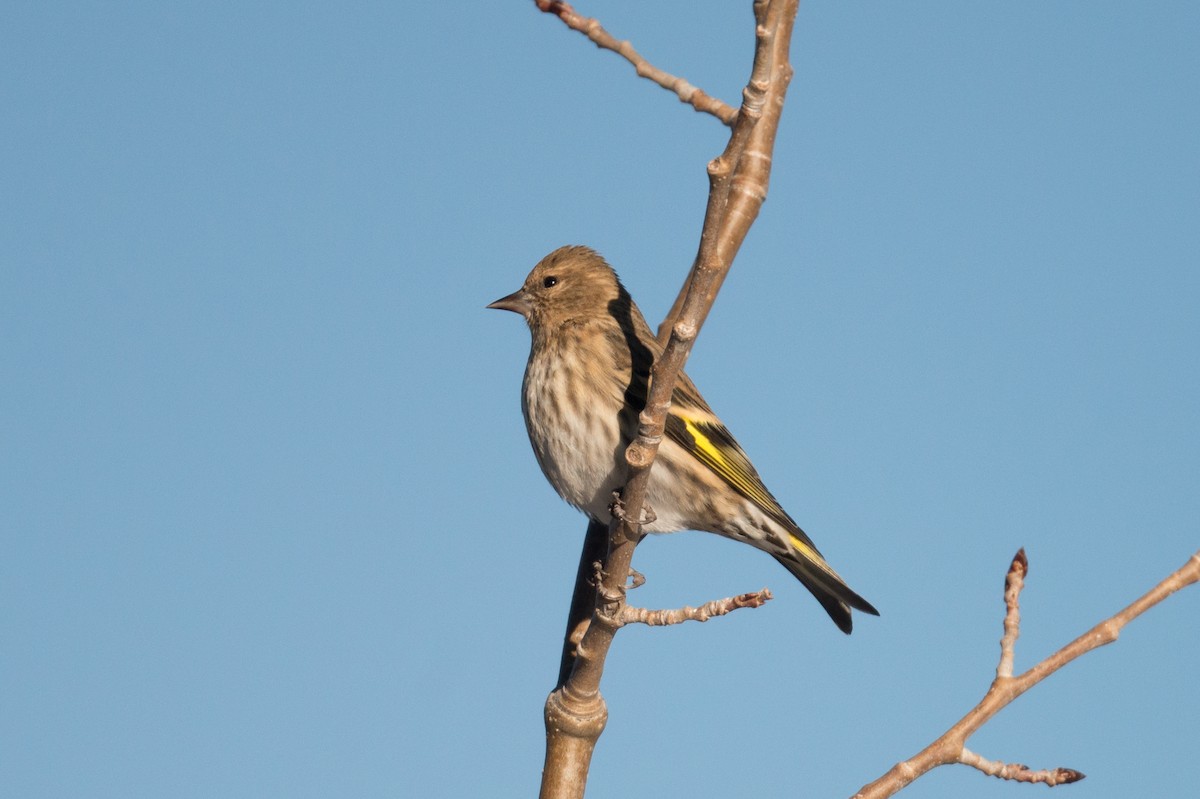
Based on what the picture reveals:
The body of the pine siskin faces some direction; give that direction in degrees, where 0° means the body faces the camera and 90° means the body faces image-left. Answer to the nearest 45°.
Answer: approximately 90°

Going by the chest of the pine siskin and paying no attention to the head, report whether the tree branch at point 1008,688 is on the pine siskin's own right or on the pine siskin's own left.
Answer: on the pine siskin's own left
